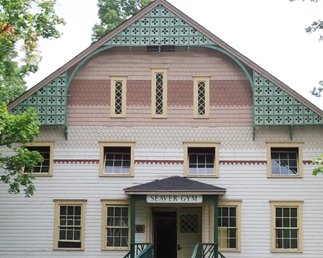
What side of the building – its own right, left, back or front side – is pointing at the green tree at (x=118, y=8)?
back

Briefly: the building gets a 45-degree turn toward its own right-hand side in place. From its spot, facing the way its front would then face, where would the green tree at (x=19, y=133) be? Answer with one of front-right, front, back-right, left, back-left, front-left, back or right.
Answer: front

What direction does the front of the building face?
toward the camera

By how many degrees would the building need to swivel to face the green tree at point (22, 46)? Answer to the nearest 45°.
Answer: approximately 45° to its right
